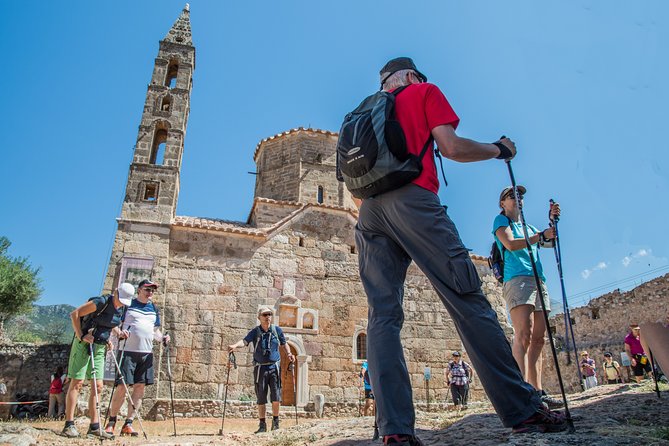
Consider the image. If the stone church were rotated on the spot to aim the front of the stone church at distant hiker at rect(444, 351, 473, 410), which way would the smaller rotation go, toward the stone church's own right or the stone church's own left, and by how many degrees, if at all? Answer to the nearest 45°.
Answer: approximately 90° to the stone church's own left

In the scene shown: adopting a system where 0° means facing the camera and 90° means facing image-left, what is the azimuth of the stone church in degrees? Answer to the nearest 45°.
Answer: approximately 0°

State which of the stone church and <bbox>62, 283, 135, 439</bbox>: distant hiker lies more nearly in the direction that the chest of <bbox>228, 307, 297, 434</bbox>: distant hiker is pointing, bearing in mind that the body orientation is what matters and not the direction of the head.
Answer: the distant hiker

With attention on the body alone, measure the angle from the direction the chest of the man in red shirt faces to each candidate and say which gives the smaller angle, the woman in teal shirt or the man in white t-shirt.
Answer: the woman in teal shirt

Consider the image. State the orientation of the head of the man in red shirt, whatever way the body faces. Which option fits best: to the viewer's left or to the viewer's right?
to the viewer's right
